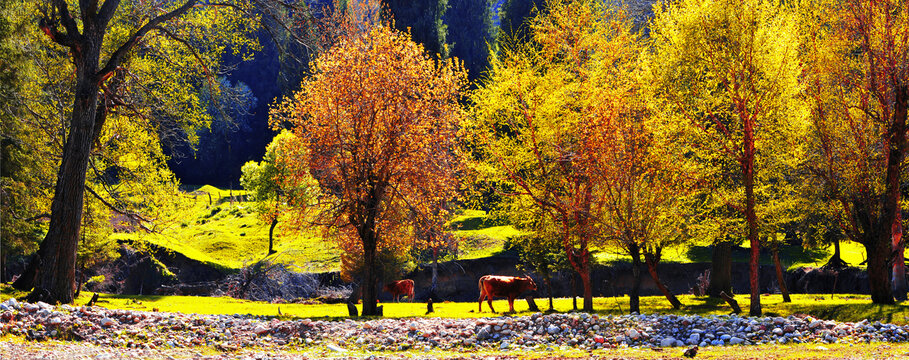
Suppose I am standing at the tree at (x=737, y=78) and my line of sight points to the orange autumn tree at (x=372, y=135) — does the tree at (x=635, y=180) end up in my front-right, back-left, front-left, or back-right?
front-right

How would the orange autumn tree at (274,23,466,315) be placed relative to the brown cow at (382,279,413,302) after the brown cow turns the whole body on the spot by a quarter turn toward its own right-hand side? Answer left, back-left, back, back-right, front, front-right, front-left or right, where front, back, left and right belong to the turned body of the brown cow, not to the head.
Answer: back

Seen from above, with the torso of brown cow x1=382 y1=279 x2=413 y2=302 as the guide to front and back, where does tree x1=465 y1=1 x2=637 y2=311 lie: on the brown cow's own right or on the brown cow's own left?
on the brown cow's own left

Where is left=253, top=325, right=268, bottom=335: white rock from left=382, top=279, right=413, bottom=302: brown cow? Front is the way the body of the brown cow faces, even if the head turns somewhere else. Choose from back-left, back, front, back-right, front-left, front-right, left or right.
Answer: left

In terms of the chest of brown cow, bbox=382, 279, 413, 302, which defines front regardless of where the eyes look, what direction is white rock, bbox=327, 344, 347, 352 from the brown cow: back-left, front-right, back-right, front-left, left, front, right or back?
left

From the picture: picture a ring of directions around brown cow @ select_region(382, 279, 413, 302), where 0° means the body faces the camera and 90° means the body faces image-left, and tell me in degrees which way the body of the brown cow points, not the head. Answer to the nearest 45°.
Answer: approximately 90°

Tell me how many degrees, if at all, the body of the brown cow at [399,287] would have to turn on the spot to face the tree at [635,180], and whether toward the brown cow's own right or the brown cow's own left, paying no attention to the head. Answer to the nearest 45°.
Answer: approximately 135° to the brown cow's own left

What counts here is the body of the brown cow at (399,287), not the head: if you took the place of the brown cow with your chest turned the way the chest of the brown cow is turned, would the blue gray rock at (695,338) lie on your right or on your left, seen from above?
on your left
